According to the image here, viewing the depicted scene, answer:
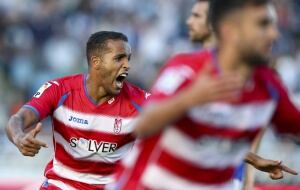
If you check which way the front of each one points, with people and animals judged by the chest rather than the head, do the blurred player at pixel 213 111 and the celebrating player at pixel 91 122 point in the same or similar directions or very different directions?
same or similar directions

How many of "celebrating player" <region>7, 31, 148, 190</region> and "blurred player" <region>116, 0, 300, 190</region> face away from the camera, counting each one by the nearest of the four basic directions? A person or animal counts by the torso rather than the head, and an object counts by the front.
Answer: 0

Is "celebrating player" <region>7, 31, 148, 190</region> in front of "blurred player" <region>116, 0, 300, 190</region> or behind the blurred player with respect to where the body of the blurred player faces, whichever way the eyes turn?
behind

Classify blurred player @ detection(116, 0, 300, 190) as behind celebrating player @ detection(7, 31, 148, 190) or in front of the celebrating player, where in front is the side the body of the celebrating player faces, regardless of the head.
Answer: in front

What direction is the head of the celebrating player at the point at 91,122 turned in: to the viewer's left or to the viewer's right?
to the viewer's right

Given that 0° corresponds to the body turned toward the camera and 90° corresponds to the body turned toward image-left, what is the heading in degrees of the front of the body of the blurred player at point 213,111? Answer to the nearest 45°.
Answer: approximately 315°
